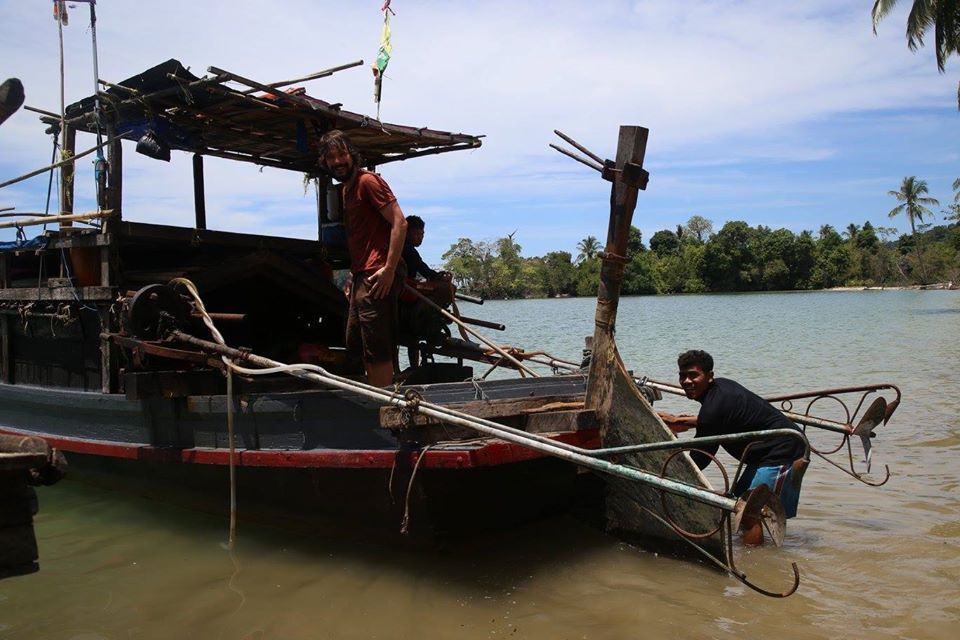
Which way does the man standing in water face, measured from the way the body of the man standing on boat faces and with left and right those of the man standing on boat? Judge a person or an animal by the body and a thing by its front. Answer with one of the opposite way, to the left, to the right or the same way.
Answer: to the right

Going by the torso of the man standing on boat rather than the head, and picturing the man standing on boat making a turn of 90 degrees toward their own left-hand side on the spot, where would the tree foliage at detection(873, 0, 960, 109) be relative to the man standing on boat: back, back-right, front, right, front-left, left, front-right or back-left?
left

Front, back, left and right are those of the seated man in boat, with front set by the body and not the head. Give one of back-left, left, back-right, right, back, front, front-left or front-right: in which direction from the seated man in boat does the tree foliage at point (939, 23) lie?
front-left

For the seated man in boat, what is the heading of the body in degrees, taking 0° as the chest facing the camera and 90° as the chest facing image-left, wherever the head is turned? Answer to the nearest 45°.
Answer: approximately 270°

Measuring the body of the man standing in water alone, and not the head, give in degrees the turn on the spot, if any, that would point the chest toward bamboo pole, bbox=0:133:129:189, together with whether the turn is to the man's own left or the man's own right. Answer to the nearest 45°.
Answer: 0° — they already face it

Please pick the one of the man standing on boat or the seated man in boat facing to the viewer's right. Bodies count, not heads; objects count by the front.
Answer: the seated man in boat

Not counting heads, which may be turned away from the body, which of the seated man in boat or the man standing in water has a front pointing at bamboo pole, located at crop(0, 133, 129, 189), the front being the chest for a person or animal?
the man standing in water

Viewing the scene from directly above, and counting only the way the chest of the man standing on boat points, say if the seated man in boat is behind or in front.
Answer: behind

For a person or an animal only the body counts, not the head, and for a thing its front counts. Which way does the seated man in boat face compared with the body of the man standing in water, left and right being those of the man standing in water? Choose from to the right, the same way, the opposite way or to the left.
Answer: the opposite way

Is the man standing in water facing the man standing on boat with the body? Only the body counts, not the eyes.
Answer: yes

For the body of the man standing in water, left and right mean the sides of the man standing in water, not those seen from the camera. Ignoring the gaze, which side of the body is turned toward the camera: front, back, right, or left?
left
